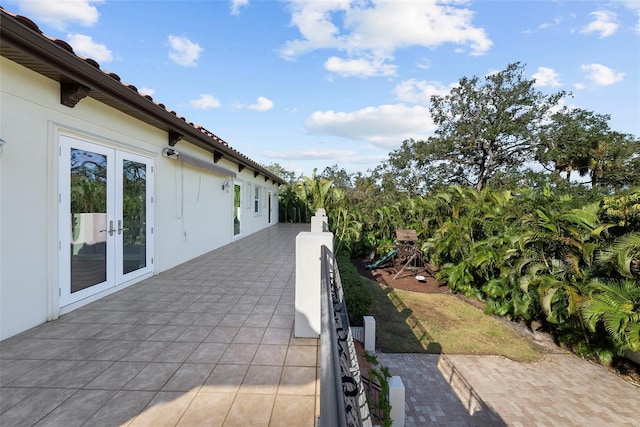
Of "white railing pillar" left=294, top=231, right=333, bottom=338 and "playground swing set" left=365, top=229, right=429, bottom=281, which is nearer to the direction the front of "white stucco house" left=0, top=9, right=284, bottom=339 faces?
the white railing pillar

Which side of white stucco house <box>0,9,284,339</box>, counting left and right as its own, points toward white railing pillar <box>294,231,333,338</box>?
front

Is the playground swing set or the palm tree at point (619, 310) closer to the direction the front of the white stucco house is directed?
the palm tree

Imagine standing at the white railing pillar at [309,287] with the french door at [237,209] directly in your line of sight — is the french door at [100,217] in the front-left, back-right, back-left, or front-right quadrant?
front-left

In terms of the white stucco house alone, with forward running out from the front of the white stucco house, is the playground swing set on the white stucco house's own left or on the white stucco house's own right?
on the white stucco house's own left

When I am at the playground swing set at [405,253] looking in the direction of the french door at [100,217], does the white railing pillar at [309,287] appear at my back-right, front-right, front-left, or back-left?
front-left

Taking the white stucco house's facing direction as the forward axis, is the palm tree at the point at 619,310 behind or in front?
in front

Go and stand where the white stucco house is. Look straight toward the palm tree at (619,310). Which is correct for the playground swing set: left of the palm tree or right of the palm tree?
left
